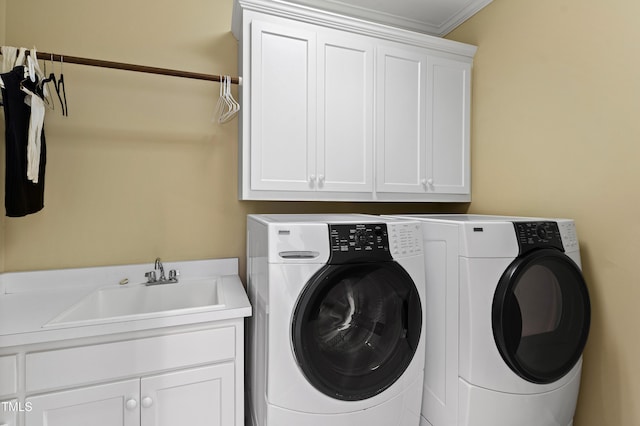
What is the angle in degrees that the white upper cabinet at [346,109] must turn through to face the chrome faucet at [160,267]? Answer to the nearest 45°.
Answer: approximately 135° to its right

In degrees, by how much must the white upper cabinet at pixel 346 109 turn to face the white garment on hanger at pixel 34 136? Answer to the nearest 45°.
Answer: approximately 90° to its right

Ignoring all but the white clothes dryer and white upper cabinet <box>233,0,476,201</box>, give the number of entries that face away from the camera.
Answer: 0

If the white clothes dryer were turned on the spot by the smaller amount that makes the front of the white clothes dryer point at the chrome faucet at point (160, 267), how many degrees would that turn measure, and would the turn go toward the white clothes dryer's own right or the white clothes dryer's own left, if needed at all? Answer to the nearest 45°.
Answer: approximately 135° to the white clothes dryer's own right

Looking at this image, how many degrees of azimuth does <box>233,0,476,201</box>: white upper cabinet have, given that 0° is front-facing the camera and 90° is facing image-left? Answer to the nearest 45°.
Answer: approximately 315°

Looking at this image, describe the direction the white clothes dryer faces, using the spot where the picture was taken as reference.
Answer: facing the viewer and to the right of the viewer

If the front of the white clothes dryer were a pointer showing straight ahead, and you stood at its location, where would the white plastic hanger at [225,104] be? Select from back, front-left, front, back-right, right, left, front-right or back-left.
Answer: back-right
